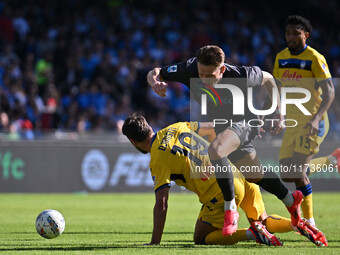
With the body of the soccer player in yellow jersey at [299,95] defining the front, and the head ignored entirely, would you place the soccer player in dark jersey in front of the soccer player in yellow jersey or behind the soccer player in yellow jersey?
in front

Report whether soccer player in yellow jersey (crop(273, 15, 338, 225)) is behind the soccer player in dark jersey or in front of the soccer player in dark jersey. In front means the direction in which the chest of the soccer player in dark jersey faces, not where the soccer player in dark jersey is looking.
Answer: behind

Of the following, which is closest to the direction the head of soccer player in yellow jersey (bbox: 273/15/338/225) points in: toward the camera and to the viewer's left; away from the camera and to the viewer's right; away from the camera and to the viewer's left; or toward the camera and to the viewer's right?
toward the camera and to the viewer's left

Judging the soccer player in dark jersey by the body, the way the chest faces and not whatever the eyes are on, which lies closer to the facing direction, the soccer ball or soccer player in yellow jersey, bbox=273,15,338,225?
the soccer ball

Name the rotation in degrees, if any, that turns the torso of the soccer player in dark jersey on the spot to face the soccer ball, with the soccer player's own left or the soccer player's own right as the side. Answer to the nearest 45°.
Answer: approximately 45° to the soccer player's own right

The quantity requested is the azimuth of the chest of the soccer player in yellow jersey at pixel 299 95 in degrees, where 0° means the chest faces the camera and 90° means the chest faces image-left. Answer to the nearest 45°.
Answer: approximately 45°

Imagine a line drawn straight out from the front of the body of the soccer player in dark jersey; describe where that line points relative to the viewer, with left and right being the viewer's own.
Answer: facing the viewer and to the left of the viewer

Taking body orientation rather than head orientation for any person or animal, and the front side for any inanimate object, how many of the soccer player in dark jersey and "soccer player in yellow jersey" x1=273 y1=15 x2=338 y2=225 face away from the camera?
0

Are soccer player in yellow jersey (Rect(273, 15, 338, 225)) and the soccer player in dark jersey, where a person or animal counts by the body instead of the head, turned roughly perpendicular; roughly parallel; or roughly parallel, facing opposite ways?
roughly parallel

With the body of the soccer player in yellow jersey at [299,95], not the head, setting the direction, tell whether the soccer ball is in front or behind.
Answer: in front
